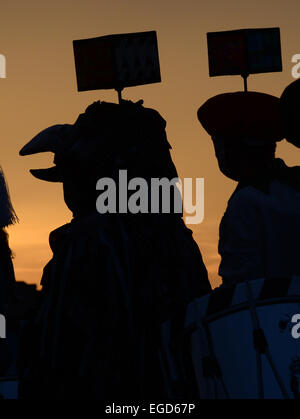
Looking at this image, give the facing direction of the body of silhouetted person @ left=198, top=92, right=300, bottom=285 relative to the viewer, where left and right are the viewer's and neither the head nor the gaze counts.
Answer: facing the viewer and to the left of the viewer

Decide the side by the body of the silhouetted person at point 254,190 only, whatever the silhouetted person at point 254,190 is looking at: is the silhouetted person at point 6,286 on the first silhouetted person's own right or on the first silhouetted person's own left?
on the first silhouetted person's own right

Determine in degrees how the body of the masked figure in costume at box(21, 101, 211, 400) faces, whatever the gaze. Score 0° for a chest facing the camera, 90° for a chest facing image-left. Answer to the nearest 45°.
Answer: approximately 90°

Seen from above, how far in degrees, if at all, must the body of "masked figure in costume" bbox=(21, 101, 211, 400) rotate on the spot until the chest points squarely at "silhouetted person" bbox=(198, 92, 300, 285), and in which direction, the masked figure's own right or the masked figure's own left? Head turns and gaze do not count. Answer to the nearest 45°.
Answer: approximately 135° to the masked figure's own right

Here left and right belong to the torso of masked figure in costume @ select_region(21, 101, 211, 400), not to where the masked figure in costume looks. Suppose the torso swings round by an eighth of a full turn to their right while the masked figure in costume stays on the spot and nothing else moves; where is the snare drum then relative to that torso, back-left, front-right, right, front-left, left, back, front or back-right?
back

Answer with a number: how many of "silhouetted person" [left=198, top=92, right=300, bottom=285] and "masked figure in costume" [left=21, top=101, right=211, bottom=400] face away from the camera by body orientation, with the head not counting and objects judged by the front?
0

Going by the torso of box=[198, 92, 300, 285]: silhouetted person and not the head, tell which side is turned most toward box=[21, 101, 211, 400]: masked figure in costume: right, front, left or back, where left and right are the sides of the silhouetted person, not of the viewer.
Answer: front
